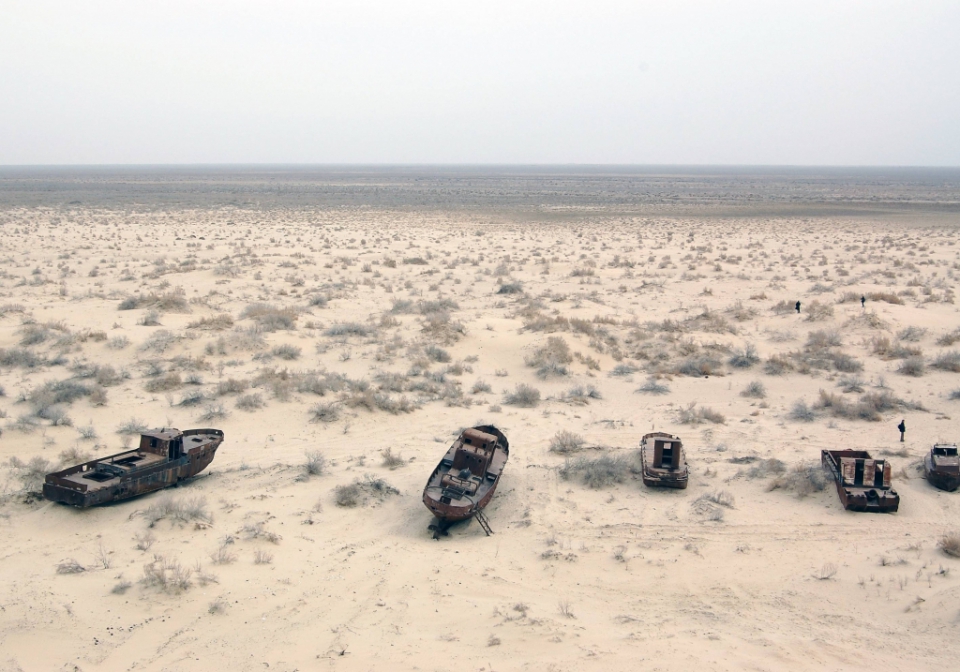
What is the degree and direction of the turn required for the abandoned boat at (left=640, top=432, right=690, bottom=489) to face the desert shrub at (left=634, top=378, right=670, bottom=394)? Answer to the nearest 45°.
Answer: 0° — it already faces it

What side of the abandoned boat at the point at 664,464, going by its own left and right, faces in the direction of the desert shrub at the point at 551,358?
front

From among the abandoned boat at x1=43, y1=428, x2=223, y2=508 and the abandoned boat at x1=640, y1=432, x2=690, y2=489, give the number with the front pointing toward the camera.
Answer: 0

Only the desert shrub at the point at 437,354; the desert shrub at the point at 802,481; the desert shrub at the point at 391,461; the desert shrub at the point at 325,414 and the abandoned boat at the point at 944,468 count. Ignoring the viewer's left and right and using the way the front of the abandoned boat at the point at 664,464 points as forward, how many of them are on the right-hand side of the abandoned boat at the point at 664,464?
2

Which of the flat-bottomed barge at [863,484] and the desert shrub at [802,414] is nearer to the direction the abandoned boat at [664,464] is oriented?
the desert shrub

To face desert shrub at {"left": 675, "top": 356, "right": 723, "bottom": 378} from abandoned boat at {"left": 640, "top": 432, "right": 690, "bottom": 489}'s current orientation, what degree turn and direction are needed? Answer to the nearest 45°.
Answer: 0° — it already faces it

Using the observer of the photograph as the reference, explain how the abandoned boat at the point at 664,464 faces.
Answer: facing away from the viewer

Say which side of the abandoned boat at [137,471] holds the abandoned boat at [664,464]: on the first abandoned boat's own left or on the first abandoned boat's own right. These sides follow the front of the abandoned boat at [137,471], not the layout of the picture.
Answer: on the first abandoned boat's own right

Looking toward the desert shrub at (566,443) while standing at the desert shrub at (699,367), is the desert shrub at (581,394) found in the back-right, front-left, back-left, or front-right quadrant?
front-right

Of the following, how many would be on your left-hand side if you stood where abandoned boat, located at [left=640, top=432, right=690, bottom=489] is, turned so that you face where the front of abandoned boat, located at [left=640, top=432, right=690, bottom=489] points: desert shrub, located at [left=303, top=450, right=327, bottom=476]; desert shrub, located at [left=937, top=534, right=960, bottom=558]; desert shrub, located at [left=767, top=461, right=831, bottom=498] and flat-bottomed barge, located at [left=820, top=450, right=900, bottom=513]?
1

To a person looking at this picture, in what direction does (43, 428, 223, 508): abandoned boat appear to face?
facing away from the viewer and to the right of the viewer

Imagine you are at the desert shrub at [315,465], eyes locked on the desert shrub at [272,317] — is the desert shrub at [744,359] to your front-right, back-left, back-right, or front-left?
front-right
